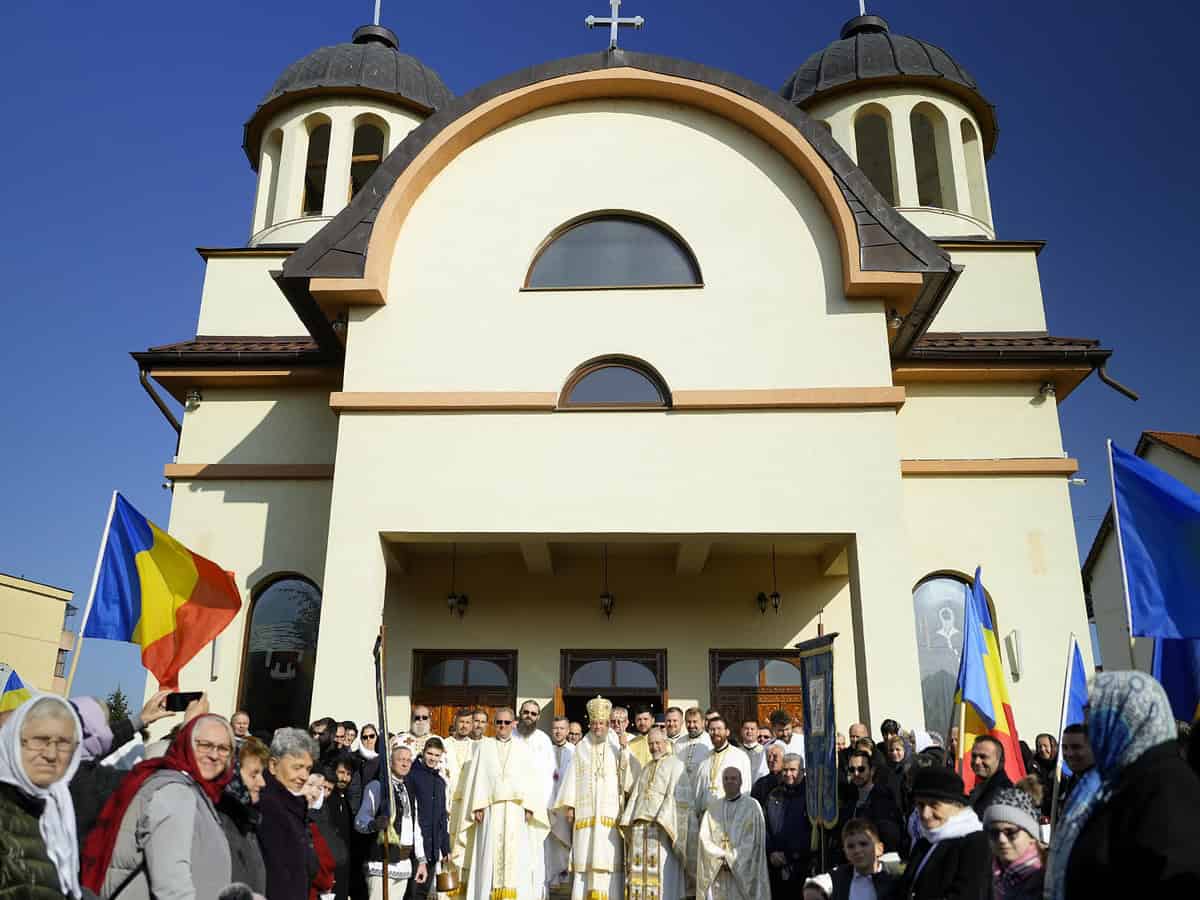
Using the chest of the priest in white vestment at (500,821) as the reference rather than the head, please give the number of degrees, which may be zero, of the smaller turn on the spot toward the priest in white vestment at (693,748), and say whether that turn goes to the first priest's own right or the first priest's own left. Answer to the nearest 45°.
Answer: approximately 90° to the first priest's own left

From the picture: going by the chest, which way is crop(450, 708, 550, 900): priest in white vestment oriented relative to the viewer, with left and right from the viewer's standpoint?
facing the viewer

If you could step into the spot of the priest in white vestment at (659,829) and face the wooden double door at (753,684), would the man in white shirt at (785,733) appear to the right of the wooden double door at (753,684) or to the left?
right

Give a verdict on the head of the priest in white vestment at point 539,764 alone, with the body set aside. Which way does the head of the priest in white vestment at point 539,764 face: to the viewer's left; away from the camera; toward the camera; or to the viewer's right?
toward the camera

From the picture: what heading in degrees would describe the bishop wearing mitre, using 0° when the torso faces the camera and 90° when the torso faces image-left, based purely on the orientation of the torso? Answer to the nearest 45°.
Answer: approximately 0°

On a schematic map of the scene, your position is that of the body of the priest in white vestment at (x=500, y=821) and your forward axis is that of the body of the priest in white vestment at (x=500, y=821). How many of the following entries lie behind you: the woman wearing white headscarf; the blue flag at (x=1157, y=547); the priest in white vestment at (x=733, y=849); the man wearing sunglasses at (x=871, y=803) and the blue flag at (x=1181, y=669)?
0

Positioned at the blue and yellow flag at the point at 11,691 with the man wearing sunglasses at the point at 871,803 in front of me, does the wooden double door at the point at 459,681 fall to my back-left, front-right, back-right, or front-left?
front-left

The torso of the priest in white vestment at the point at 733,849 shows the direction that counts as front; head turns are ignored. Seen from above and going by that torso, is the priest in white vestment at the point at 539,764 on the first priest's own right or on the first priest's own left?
on the first priest's own right

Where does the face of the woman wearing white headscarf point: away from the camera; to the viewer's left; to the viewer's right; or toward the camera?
toward the camera

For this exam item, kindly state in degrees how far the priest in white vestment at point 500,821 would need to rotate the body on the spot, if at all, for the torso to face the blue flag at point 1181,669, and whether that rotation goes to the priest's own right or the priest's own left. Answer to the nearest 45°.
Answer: approximately 45° to the priest's own left

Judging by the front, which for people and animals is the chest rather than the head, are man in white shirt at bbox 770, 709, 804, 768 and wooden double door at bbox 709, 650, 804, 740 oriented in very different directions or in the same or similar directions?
same or similar directions

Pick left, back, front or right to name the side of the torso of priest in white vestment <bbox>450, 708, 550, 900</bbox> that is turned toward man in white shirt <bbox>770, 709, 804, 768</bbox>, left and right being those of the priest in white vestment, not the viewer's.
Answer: left

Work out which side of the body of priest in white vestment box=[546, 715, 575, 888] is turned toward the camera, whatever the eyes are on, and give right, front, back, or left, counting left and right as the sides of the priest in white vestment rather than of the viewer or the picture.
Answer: front

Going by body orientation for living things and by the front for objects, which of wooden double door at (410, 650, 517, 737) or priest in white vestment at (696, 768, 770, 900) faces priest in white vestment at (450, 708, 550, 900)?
the wooden double door

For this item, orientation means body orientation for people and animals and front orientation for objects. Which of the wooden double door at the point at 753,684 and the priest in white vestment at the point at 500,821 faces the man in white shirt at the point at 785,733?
the wooden double door

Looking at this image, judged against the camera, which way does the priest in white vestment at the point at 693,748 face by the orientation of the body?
toward the camera
